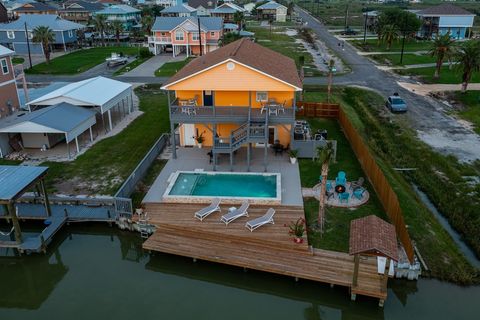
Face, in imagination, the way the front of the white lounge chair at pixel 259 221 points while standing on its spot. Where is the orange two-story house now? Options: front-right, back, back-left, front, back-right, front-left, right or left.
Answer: back-right

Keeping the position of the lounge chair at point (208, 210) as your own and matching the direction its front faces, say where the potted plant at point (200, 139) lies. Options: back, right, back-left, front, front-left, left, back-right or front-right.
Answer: back-right

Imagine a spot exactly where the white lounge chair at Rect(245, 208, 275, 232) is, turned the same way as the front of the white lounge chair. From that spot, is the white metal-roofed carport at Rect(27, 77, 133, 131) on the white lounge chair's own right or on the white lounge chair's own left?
on the white lounge chair's own right

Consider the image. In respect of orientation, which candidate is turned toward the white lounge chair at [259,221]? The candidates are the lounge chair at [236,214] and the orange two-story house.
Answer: the orange two-story house

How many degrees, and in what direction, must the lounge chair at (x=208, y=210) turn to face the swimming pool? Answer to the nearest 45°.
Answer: approximately 135° to its right

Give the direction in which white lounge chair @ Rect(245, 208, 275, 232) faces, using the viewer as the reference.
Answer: facing the viewer and to the left of the viewer

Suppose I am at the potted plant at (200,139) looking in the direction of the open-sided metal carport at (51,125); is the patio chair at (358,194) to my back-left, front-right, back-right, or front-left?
back-left

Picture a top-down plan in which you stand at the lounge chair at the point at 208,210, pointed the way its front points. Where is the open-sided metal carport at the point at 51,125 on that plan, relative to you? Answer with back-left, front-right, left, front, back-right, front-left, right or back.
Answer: right
